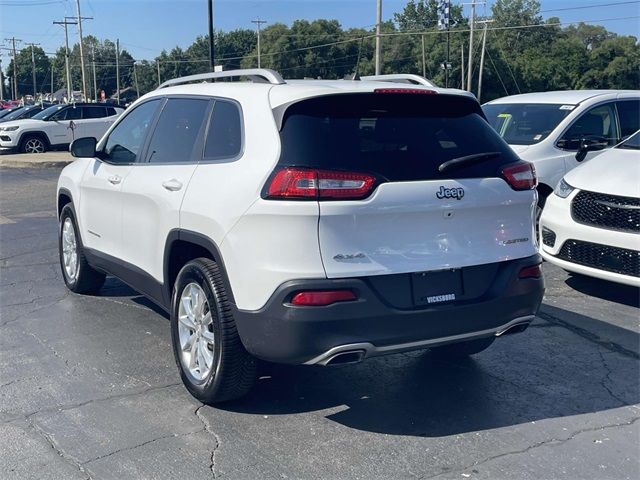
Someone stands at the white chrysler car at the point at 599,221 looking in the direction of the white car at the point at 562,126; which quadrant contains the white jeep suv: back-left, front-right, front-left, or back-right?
back-left

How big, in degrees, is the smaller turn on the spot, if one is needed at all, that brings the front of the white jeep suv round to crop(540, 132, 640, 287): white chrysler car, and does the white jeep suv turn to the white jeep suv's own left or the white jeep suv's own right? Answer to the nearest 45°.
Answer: approximately 90° to the white jeep suv's own right

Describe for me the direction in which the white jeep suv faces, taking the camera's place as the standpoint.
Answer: facing away from the viewer and to the left of the viewer

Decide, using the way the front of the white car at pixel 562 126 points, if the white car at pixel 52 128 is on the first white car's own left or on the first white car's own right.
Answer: on the first white car's own right

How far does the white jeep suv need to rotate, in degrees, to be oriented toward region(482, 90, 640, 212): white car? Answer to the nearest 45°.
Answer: approximately 90° to its right

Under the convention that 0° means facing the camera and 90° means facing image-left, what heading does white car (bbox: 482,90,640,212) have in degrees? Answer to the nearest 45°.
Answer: approximately 45°

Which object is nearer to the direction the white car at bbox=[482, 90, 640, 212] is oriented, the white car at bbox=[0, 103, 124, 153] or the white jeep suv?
the white jeep suv

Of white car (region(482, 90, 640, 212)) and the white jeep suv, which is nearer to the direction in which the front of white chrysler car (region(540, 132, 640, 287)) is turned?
the white jeep suv
